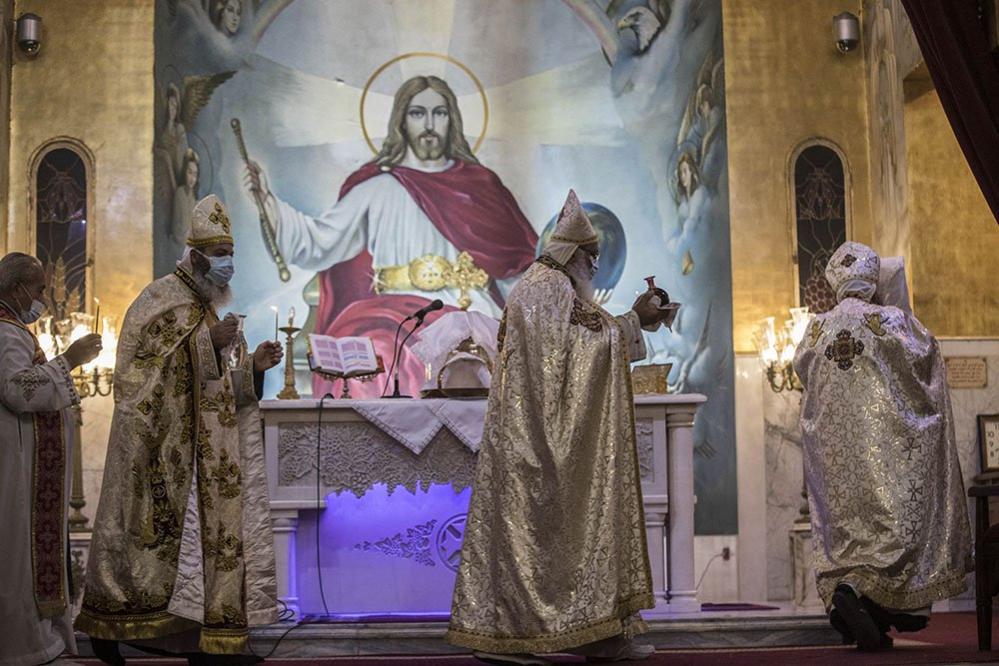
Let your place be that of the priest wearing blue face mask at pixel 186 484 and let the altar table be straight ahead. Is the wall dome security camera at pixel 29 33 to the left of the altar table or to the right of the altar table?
left

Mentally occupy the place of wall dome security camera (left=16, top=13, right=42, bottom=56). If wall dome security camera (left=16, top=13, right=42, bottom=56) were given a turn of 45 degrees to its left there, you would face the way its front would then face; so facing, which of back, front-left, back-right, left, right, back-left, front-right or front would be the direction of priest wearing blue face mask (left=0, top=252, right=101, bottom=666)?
front-right

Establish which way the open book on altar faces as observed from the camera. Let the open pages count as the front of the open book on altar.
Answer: facing the viewer

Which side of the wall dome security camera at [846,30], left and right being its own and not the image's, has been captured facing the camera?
front

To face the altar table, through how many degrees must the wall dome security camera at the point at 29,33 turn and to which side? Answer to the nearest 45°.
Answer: approximately 45° to its left

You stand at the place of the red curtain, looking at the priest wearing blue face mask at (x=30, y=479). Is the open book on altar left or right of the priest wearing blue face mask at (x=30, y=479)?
right

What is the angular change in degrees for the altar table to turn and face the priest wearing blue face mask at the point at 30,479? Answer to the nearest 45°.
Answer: approximately 45° to its right

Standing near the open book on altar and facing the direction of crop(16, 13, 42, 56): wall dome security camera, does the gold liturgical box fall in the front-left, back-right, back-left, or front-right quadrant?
back-right

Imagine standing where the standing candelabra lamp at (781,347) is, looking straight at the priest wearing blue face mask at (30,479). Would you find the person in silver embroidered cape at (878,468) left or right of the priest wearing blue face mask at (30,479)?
left

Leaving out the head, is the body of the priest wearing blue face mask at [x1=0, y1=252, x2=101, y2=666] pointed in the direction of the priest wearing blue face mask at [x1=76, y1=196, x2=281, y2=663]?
yes

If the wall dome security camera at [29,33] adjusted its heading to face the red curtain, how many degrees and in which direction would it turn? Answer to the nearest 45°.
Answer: approximately 45° to its left
